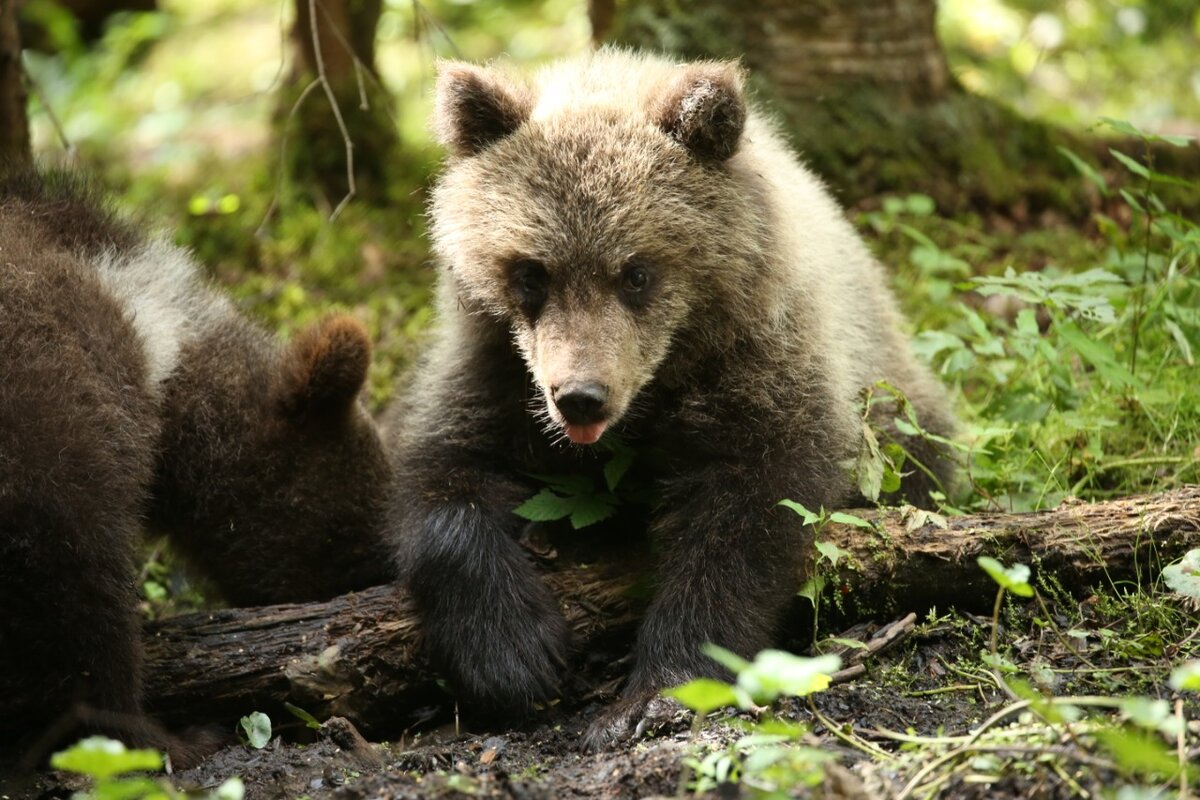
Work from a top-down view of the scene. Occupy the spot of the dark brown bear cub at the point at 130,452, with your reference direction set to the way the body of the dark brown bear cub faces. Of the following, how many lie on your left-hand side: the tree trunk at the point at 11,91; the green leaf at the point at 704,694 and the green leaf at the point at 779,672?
1

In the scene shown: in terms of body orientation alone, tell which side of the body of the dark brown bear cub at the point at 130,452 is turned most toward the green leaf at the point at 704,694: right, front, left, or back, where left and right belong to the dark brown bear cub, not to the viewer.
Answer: right

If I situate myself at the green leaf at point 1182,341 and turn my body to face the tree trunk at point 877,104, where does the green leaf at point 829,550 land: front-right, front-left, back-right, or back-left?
back-left

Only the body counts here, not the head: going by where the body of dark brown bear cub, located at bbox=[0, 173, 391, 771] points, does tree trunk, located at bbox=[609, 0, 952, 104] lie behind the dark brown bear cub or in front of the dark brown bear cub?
in front

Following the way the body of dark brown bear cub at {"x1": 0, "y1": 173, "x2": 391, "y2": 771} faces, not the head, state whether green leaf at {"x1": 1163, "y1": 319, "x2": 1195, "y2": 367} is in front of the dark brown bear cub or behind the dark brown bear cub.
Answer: in front

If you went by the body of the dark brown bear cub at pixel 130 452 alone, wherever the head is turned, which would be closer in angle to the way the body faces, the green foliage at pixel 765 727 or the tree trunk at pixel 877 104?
the tree trunk

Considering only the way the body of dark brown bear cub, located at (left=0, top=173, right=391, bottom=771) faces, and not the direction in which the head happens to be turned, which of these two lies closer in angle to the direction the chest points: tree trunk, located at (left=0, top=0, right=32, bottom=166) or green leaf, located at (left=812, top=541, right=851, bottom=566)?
the green leaf

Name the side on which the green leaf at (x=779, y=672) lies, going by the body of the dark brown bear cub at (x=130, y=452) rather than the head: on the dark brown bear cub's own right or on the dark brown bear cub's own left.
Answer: on the dark brown bear cub's own right

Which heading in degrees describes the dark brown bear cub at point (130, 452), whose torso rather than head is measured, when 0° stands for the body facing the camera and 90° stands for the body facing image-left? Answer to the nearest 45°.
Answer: approximately 270°

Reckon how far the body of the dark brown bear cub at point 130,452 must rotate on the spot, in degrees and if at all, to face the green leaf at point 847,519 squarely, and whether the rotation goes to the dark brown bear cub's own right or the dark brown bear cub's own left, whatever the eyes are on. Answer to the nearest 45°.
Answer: approximately 45° to the dark brown bear cub's own right
